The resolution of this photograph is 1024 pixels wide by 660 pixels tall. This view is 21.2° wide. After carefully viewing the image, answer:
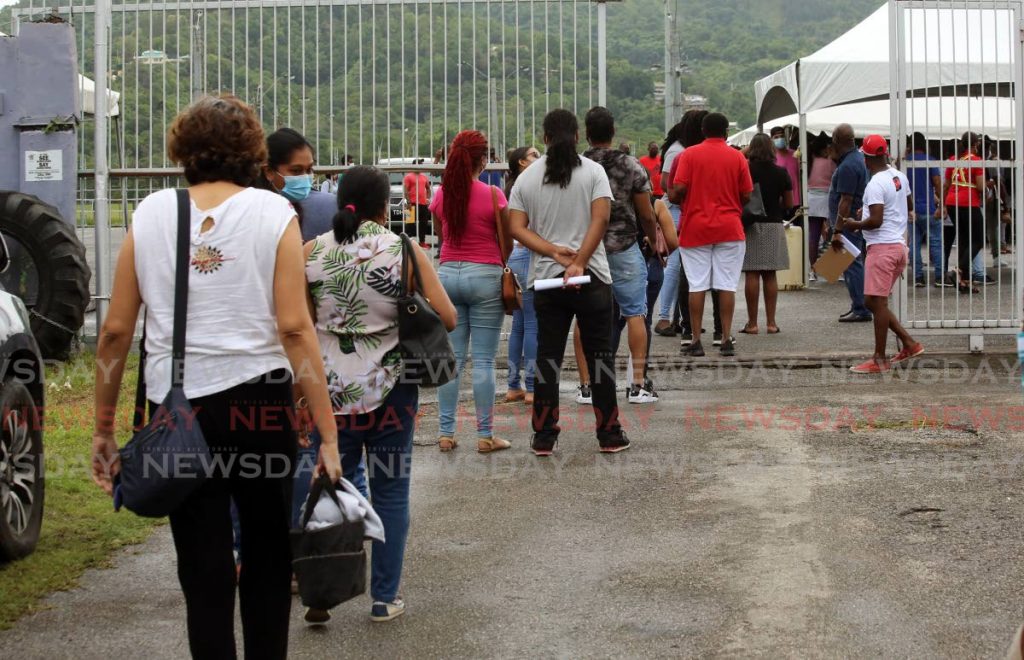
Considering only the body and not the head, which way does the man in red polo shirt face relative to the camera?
away from the camera

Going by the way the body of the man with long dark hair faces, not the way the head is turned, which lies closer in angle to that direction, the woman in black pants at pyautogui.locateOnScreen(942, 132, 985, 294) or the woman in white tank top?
the woman in black pants

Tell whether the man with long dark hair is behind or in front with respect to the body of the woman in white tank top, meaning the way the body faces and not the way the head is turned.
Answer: in front

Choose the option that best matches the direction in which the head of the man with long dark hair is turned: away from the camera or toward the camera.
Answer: away from the camera

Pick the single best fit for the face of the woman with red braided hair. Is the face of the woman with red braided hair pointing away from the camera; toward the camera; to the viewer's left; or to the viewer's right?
away from the camera

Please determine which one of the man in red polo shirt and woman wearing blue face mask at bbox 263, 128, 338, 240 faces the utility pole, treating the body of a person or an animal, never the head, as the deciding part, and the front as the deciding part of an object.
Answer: the man in red polo shirt

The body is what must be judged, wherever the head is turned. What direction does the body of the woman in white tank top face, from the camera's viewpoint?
away from the camera

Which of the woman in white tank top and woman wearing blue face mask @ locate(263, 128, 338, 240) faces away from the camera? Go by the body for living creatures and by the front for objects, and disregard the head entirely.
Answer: the woman in white tank top

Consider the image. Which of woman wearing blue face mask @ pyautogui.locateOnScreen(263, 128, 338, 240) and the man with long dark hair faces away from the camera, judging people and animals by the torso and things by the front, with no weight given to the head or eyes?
the man with long dark hair

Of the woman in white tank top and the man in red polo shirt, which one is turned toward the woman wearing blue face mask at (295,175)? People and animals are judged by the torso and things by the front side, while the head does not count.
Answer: the woman in white tank top

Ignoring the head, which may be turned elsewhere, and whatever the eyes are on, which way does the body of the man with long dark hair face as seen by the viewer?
away from the camera

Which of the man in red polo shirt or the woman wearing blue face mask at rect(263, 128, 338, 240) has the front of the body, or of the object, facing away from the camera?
the man in red polo shirt
